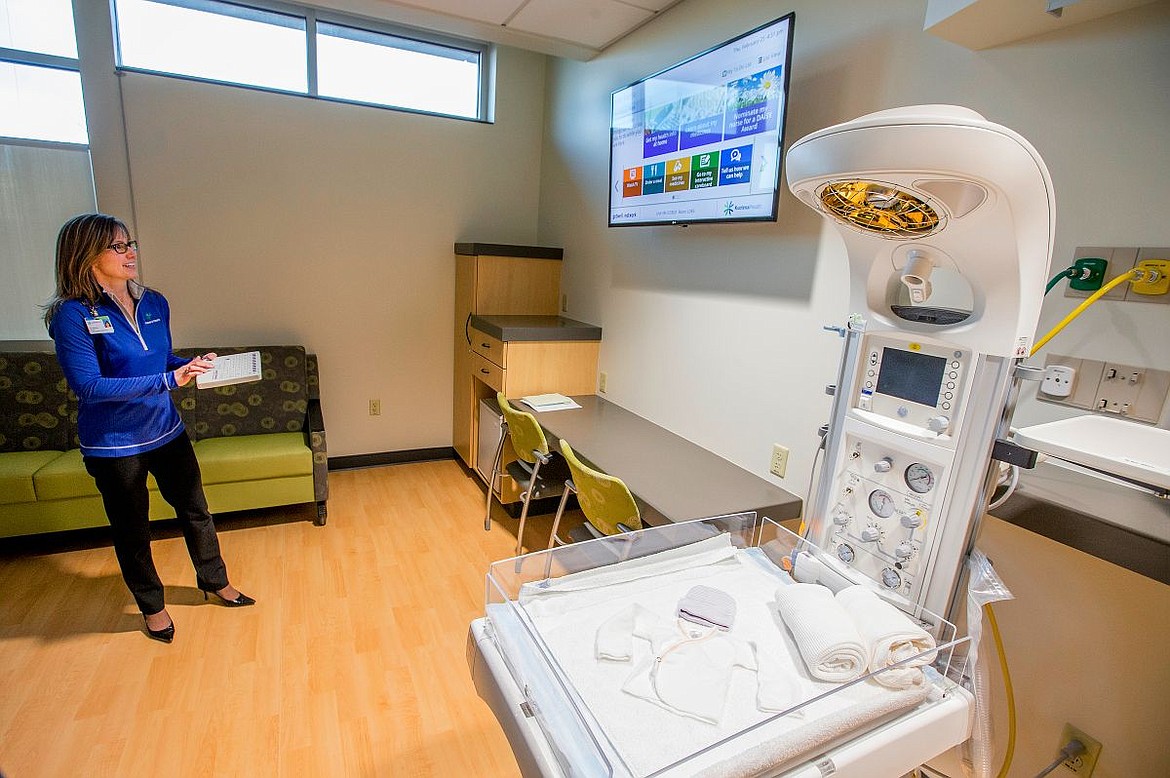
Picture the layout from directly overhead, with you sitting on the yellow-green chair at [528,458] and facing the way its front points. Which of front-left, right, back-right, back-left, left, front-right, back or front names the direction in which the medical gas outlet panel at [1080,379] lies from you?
right

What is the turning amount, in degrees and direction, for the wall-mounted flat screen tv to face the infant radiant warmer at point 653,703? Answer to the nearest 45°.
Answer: approximately 45° to its left

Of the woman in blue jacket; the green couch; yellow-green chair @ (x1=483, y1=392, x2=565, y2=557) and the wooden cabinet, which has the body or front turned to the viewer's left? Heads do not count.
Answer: the wooden cabinet

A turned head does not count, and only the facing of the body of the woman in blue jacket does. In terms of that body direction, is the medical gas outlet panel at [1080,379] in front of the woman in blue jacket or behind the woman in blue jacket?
in front

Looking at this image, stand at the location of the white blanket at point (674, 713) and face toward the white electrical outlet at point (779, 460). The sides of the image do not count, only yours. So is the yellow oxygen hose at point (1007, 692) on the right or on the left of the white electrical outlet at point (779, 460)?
right

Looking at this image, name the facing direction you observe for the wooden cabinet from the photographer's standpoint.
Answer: facing to the left of the viewer

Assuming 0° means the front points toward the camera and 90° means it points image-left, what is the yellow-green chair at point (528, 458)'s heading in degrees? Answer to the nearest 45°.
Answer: approximately 225°

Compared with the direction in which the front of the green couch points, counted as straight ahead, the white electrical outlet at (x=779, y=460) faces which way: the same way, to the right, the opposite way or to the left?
to the right

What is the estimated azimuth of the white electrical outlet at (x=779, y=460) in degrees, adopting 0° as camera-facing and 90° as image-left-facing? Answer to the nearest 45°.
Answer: approximately 45°

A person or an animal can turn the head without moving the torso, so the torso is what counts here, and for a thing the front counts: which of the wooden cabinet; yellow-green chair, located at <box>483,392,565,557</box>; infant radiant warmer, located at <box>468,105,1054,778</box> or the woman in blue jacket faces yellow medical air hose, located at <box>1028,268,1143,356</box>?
the woman in blue jacket

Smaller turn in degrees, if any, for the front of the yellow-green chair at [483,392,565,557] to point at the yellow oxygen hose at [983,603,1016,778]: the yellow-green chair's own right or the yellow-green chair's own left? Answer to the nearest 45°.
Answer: approximately 90° to the yellow-green chair's own right

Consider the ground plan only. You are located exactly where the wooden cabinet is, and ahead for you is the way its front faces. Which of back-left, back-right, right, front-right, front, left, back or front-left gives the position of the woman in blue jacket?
front-left

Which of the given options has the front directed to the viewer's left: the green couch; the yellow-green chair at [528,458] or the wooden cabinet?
the wooden cabinet

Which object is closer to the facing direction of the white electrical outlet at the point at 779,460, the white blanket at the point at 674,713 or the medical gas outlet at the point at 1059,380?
the white blanket

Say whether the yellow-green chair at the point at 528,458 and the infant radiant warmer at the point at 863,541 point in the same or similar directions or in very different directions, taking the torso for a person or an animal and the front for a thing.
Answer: very different directions

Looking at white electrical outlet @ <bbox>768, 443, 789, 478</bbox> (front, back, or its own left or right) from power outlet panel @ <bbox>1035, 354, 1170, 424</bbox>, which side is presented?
left

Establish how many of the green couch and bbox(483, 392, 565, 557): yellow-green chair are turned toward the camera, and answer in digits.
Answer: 1

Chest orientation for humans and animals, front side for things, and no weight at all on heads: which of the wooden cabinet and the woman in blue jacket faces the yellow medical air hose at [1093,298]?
the woman in blue jacket

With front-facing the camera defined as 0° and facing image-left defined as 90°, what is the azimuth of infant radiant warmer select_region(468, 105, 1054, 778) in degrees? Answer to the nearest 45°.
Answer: approximately 45°
